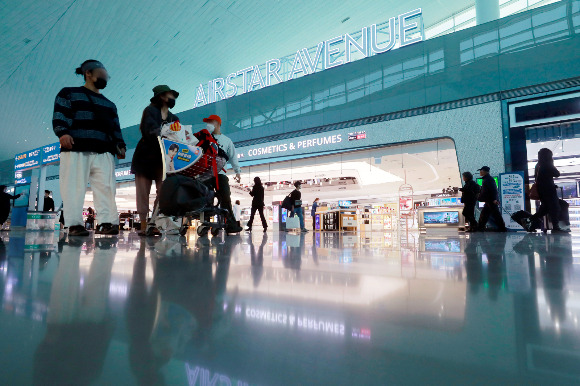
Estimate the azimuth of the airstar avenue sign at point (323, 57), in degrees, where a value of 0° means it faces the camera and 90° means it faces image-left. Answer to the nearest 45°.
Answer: approximately 45°

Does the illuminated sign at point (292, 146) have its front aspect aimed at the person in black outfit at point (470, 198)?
no

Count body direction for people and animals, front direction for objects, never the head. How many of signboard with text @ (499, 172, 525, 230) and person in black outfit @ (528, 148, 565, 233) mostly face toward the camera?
1

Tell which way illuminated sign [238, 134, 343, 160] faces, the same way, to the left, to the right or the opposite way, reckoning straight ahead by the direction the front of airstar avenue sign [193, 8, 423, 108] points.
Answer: the same way

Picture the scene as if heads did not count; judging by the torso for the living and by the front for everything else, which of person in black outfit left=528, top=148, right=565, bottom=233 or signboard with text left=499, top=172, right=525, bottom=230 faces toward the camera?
the signboard with text

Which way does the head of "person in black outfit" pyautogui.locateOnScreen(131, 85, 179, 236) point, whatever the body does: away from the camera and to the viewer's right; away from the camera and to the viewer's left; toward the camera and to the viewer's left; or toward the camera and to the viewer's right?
toward the camera and to the viewer's right

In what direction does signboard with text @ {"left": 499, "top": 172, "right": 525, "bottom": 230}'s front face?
toward the camera

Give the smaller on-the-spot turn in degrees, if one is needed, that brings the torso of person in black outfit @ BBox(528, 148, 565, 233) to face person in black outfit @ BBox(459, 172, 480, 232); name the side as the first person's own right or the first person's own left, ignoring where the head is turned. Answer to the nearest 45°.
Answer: approximately 135° to the first person's own left

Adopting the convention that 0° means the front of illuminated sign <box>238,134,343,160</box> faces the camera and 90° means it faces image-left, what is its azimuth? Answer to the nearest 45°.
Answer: approximately 45°

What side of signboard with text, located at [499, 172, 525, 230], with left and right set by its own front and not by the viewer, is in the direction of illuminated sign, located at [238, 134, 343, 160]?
right

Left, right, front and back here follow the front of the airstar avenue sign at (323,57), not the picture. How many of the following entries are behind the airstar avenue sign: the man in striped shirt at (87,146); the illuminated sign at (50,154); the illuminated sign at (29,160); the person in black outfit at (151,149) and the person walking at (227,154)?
0

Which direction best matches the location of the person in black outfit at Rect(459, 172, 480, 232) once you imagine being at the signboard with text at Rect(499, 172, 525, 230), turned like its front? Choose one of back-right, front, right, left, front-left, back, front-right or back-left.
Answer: front-right
